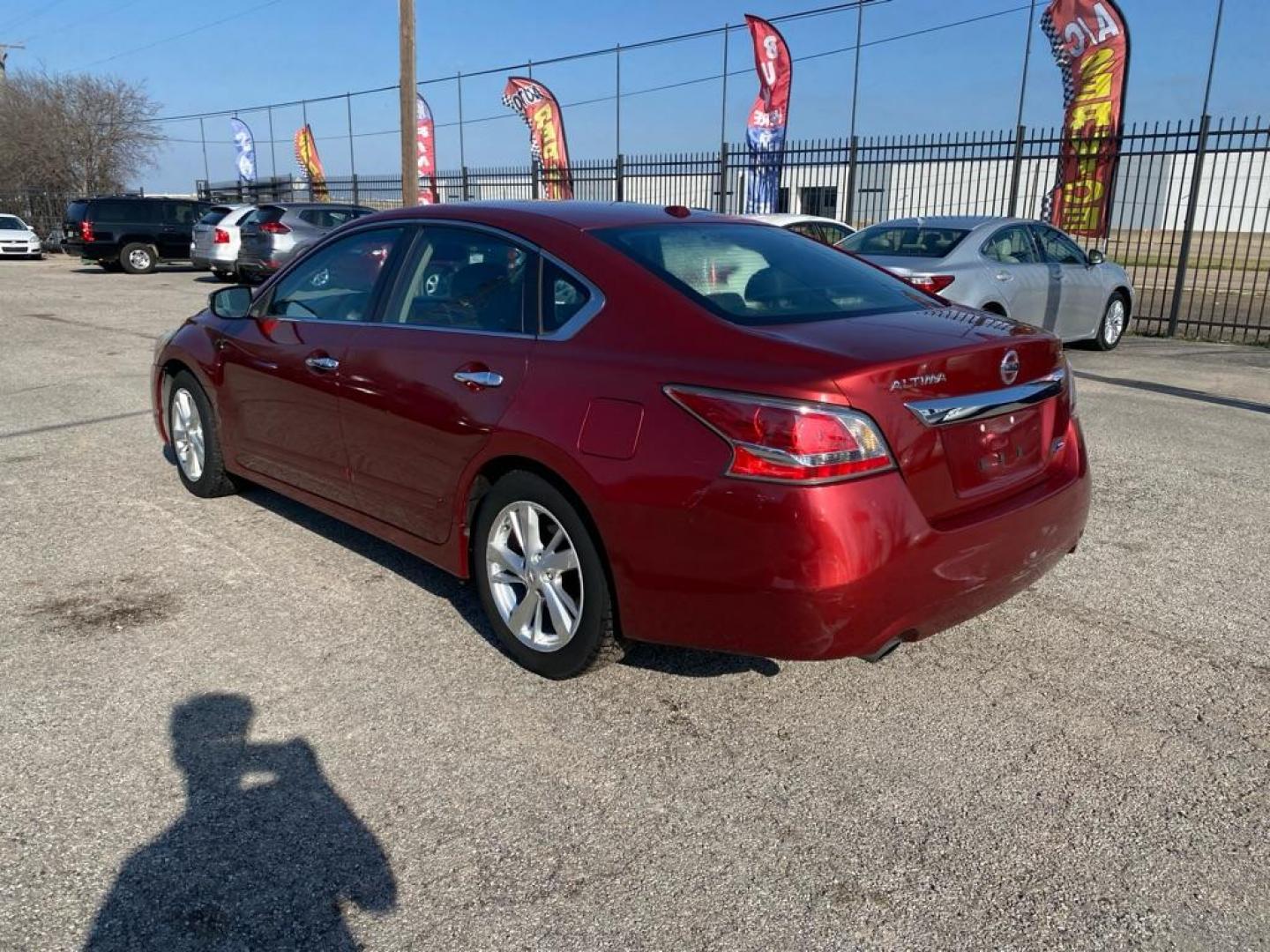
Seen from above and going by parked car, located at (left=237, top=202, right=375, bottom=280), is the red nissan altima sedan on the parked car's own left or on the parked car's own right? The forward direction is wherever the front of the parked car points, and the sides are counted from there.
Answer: on the parked car's own right

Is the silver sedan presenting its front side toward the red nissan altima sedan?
no

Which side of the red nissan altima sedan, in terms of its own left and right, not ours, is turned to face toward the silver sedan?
right

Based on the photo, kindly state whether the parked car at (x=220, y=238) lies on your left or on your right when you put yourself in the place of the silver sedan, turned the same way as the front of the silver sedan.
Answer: on your left

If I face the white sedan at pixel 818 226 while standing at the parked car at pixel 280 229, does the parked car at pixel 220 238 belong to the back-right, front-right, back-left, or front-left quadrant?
back-left

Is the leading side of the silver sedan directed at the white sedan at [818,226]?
no

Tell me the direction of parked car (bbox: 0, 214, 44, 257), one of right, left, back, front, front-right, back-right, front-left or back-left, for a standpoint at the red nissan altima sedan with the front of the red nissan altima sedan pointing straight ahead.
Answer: front

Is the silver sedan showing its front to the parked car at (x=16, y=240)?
no

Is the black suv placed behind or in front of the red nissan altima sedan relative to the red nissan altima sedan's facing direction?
in front

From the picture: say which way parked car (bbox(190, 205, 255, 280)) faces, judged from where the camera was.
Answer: facing away from the viewer and to the right of the viewer

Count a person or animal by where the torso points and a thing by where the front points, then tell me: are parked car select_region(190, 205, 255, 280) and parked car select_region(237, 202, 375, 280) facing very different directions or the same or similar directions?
same or similar directions

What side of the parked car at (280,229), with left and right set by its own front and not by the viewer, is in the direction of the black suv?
left

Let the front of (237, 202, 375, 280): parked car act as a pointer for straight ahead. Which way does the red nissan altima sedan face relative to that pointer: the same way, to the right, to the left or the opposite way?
to the left

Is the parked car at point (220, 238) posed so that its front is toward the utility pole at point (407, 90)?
no

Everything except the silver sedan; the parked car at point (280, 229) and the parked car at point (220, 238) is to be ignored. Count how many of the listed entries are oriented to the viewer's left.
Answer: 0

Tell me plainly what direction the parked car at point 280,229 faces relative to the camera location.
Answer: facing away from the viewer and to the right of the viewer

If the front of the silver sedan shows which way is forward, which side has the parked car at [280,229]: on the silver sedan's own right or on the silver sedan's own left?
on the silver sedan's own left

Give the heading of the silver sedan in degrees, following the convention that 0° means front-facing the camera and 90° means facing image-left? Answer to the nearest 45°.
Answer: approximately 225°

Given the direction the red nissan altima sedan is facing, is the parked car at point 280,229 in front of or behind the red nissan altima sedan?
in front

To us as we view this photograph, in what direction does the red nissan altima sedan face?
facing away from the viewer and to the left of the viewer
